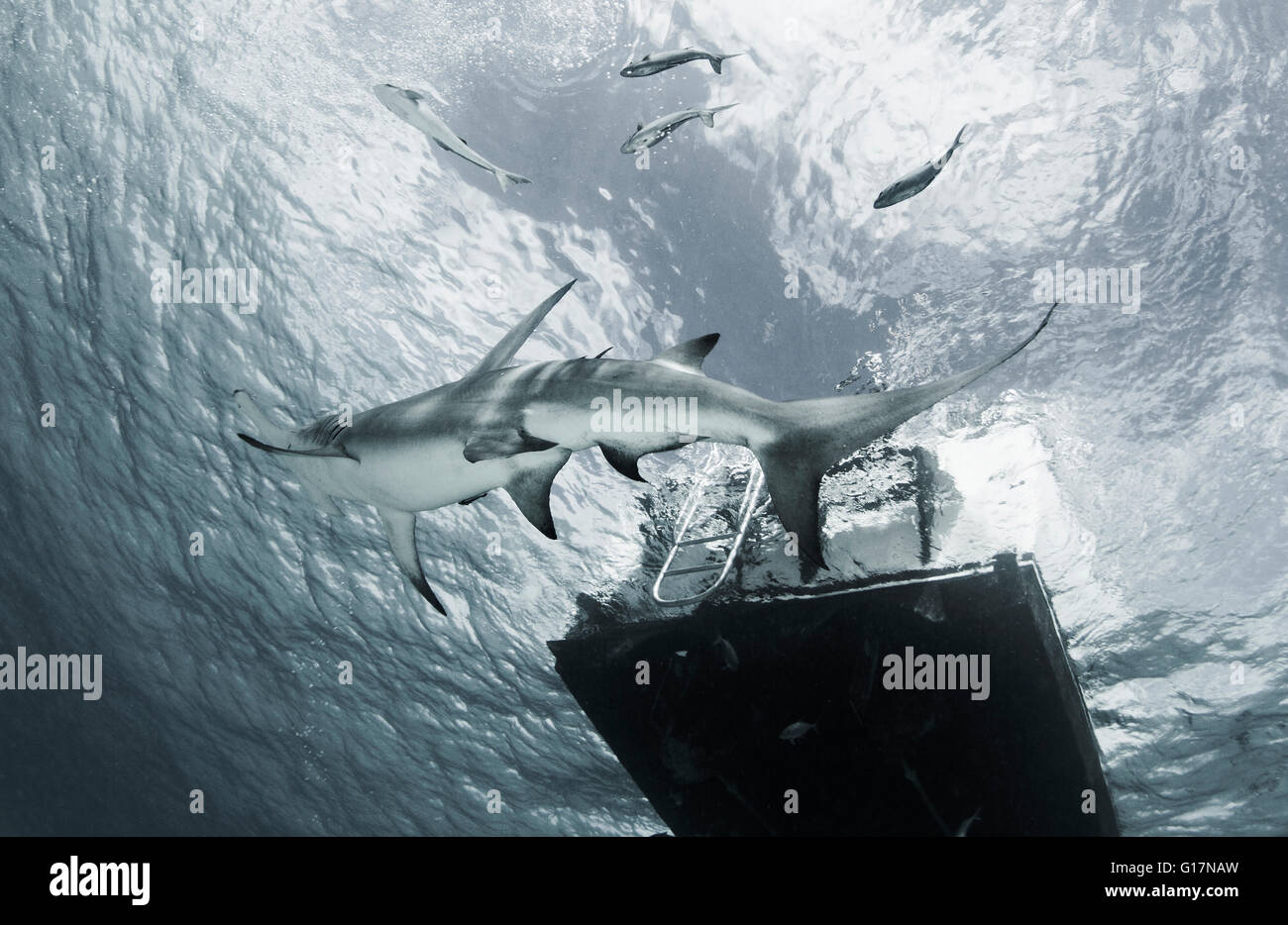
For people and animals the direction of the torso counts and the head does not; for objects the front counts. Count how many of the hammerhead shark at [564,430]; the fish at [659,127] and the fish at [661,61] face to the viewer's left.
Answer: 3

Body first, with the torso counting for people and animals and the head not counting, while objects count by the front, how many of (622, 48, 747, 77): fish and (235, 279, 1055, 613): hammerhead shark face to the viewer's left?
2

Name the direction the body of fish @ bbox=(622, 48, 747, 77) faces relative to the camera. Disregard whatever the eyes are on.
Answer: to the viewer's left

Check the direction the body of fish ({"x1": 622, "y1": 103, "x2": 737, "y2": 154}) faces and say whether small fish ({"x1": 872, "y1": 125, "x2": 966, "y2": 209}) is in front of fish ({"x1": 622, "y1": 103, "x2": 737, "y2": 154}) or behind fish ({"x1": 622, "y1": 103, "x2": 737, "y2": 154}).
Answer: behind

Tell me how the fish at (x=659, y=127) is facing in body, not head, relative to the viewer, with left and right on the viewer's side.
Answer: facing to the left of the viewer

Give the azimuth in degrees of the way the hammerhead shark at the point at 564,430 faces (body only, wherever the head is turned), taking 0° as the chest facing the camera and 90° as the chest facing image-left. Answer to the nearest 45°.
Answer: approximately 90°

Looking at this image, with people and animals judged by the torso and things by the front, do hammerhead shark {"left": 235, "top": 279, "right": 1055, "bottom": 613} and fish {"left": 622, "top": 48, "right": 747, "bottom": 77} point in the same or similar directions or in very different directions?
same or similar directions

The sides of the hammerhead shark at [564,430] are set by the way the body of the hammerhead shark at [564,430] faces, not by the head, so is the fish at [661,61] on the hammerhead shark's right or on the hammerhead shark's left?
on the hammerhead shark's right
